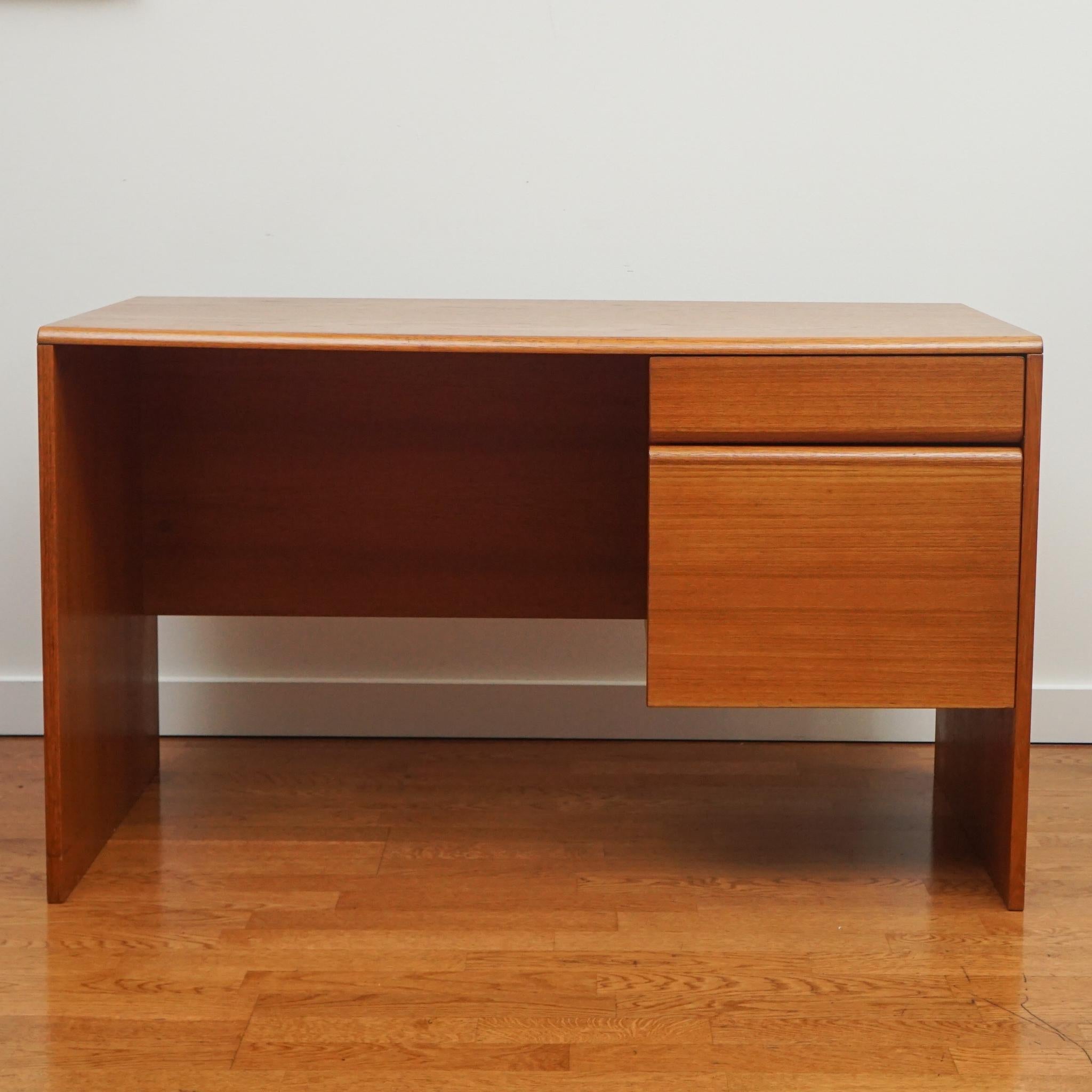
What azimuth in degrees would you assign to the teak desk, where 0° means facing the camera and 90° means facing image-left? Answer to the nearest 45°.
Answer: approximately 0°
